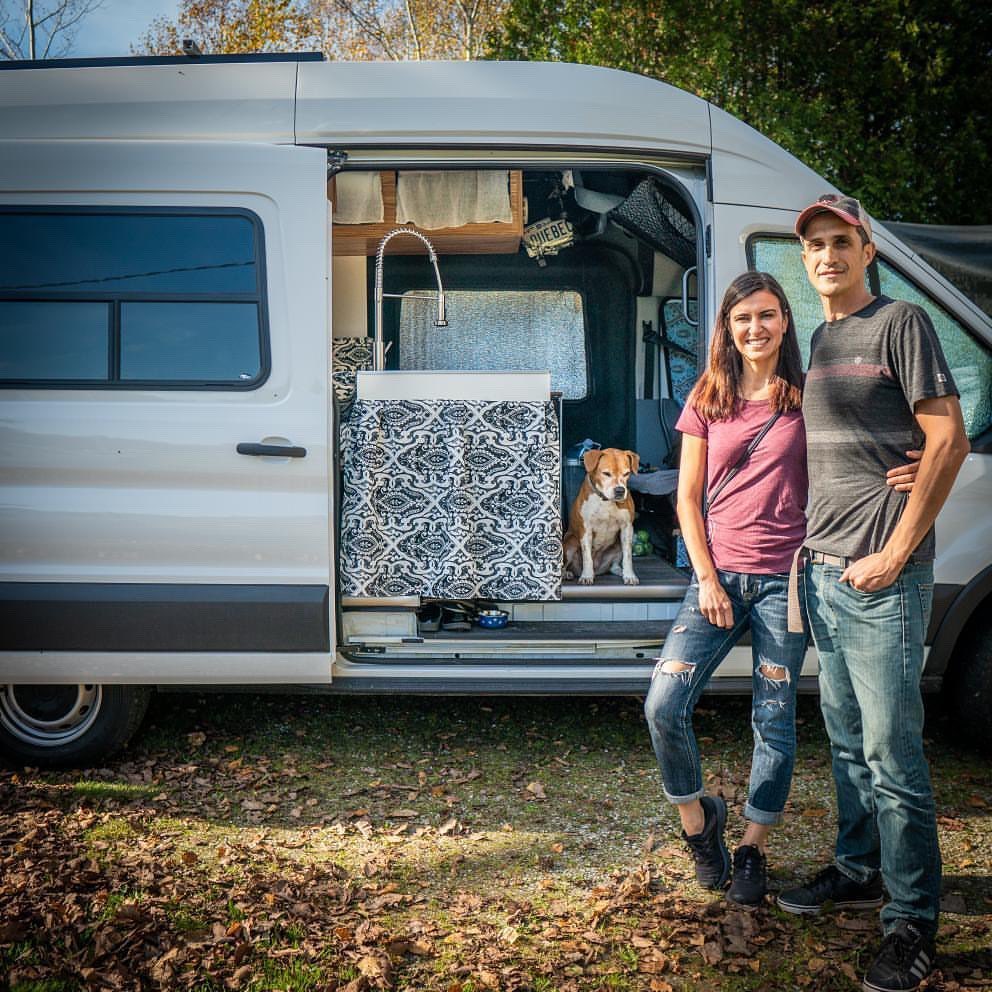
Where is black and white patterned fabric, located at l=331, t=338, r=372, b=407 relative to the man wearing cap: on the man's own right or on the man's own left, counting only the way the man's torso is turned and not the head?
on the man's own right

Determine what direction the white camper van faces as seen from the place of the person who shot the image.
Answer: facing to the right of the viewer

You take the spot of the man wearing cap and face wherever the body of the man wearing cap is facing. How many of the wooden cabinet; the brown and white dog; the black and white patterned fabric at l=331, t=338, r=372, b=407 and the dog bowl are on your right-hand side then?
4

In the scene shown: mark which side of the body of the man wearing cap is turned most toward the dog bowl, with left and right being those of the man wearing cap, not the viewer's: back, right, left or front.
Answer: right

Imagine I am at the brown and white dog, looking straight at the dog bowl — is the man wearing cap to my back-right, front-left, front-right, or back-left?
front-left

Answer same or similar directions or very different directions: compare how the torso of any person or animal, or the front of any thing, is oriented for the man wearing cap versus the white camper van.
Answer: very different directions

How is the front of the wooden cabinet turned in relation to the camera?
facing the viewer

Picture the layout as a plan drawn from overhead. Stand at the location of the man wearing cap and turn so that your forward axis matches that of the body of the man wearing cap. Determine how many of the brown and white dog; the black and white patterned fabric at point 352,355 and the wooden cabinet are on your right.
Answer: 3

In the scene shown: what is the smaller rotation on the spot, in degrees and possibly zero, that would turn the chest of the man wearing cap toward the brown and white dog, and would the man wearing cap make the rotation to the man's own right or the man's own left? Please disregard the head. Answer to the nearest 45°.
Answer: approximately 90° to the man's own right
